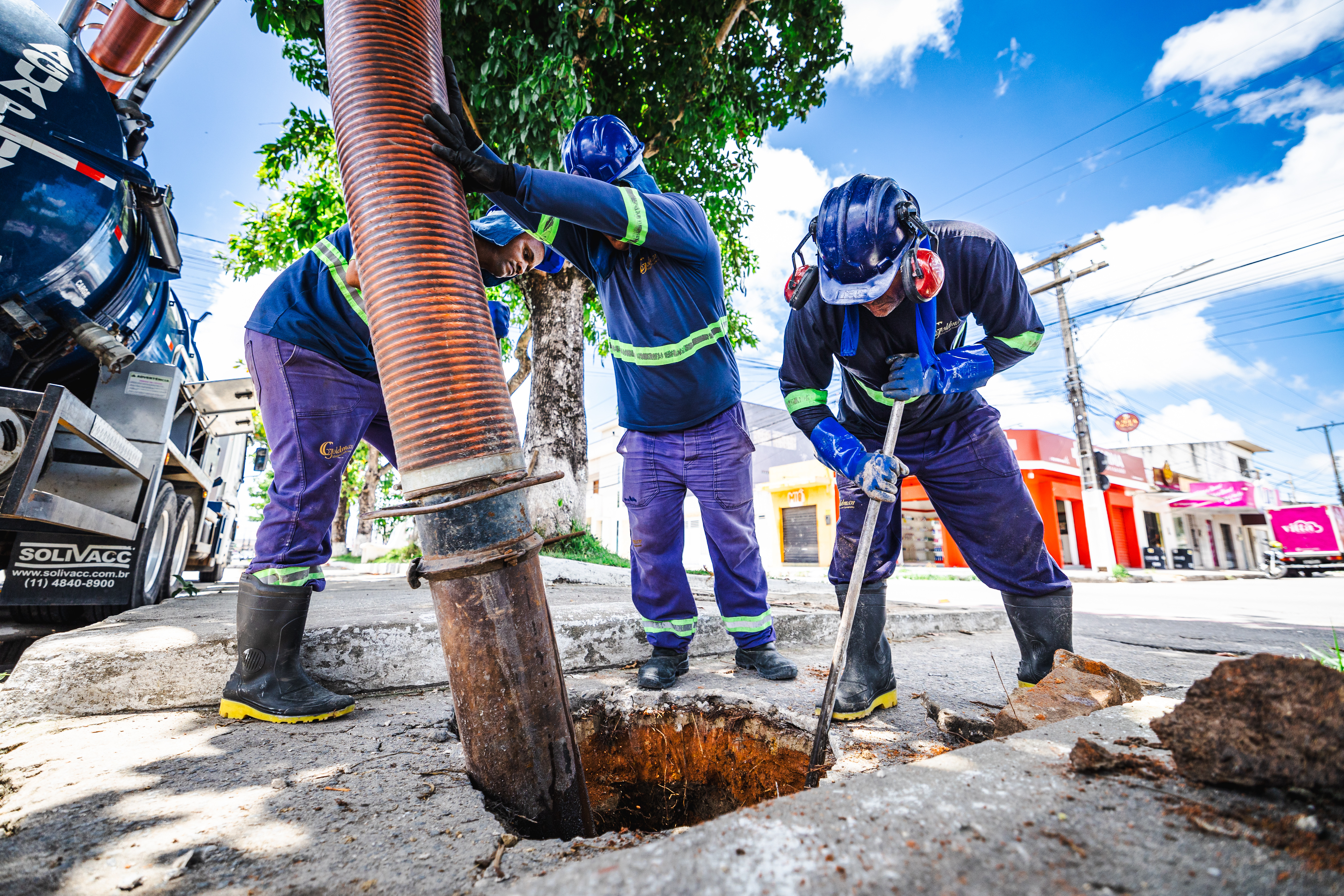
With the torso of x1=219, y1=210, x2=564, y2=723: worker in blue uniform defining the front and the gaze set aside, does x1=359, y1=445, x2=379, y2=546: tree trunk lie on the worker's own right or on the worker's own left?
on the worker's own left

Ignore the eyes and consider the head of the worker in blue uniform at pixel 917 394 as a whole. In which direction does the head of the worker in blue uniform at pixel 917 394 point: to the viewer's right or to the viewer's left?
to the viewer's left

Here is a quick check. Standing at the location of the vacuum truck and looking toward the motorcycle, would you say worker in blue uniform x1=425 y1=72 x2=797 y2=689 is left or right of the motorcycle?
right

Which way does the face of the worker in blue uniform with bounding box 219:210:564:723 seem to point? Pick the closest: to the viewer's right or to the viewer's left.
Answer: to the viewer's right

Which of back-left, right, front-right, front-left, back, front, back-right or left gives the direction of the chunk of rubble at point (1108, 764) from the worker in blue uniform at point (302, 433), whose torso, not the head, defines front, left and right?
front-right

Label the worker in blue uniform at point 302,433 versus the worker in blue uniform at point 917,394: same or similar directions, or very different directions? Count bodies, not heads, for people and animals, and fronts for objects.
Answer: very different directions

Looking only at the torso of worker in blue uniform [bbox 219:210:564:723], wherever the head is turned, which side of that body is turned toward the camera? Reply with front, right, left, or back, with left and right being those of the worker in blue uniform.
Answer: right

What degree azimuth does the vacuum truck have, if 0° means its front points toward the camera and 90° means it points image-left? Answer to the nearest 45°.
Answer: approximately 225°

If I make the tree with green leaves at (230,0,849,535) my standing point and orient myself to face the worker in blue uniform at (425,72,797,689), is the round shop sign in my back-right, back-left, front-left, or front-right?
back-left

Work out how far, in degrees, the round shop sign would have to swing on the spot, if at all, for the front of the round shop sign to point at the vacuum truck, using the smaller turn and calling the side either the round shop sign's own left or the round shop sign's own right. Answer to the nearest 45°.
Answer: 0° — it already faces it

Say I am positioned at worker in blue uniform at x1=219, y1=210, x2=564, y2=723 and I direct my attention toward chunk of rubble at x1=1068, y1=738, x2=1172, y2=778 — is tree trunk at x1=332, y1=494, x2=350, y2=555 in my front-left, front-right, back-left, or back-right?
back-left

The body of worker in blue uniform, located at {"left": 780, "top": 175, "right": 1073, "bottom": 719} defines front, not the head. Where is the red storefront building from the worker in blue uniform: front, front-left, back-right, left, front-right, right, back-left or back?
back-right
